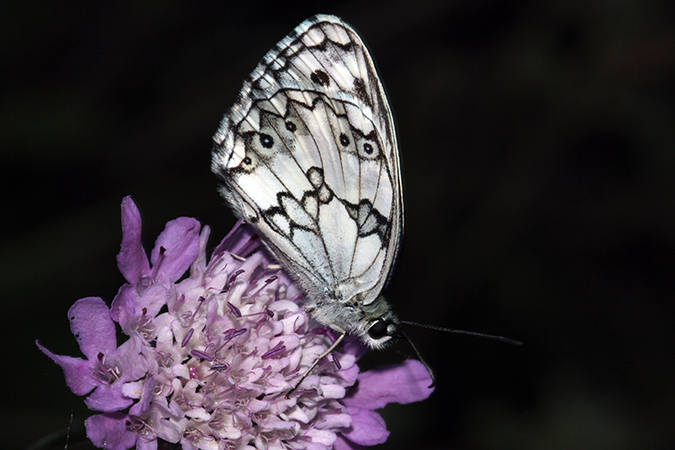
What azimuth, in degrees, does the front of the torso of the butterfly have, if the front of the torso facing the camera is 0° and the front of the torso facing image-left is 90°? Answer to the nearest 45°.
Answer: approximately 270°
